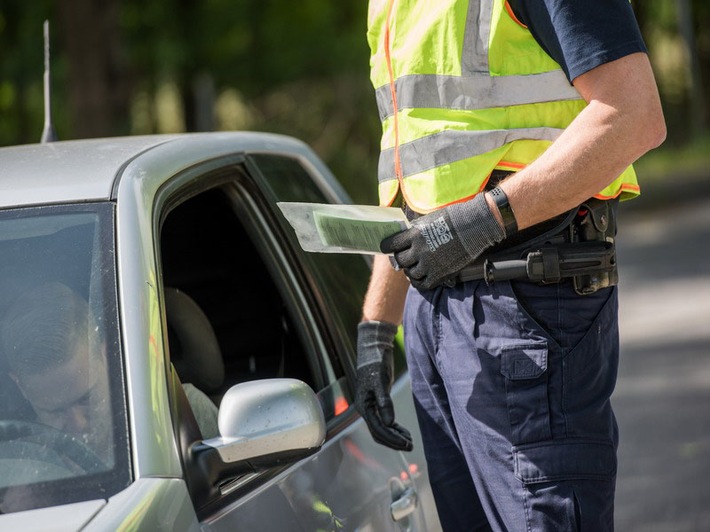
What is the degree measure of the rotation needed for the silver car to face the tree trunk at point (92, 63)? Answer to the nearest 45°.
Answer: approximately 135° to its right

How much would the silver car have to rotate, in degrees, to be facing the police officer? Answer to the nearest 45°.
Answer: approximately 135° to its left

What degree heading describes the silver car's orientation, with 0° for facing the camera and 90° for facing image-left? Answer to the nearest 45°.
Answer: approximately 45°
